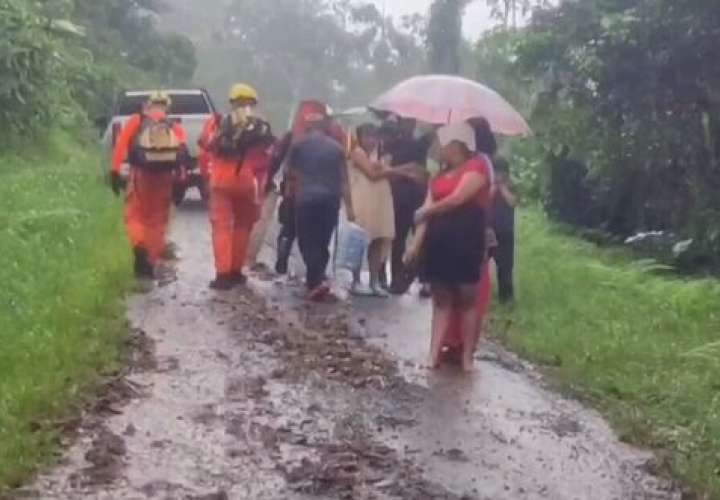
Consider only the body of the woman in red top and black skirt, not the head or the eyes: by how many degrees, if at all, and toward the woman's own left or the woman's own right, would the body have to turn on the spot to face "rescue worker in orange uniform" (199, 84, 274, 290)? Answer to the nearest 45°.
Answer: approximately 90° to the woman's own right

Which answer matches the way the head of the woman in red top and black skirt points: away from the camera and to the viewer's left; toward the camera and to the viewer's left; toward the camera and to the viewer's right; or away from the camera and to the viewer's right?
toward the camera and to the viewer's left

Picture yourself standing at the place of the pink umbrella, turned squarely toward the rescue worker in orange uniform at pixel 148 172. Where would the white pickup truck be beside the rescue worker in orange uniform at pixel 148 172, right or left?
right

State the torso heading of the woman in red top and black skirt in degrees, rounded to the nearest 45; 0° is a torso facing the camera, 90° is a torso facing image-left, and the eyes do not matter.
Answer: approximately 45°

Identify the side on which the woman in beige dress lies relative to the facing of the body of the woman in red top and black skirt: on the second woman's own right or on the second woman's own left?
on the second woman's own right
